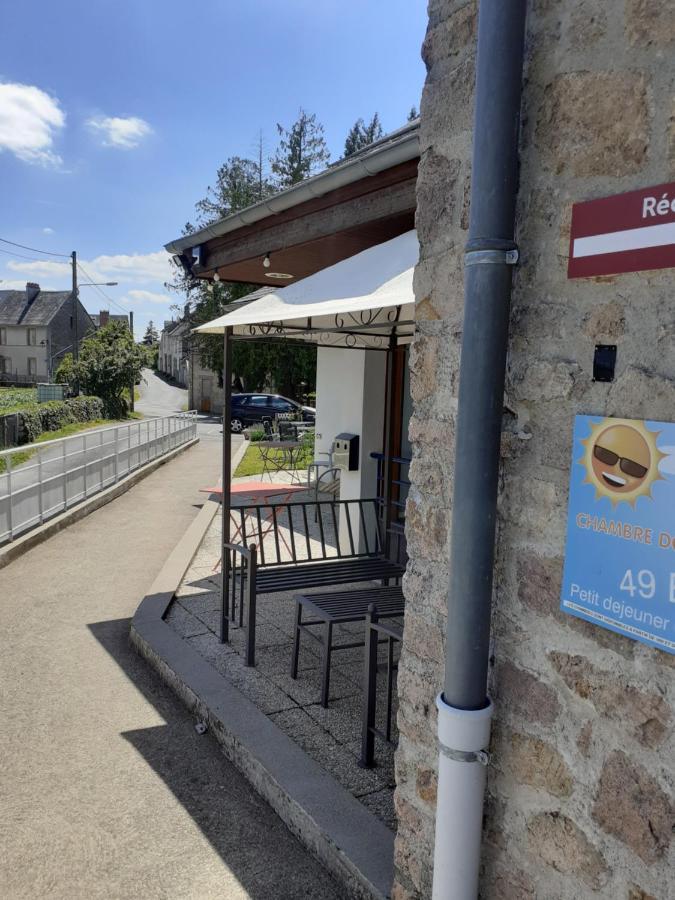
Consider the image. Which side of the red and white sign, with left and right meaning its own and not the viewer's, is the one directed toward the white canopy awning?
right

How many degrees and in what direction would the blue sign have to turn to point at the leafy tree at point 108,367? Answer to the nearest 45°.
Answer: approximately 90° to its right

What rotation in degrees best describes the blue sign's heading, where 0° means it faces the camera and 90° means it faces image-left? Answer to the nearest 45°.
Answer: approximately 45°

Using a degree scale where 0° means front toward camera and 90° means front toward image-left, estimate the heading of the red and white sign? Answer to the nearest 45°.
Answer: approximately 45°

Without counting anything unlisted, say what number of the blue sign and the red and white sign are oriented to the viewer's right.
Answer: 0

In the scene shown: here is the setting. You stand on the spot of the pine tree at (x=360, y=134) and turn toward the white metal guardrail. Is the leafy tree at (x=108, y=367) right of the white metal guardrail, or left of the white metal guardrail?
right

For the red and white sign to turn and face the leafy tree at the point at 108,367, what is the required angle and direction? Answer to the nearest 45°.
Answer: approximately 90° to its right

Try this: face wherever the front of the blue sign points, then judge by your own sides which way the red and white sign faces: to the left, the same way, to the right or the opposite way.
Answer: the same way

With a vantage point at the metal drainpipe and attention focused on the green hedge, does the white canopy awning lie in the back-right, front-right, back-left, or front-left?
front-right
